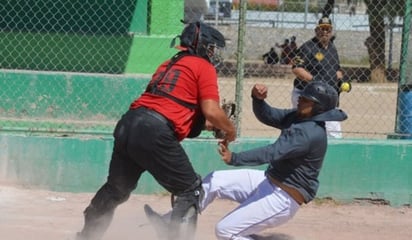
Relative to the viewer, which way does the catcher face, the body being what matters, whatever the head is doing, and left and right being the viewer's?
facing away from the viewer and to the right of the viewer

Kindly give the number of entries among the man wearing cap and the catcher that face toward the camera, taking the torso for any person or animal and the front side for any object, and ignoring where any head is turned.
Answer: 1

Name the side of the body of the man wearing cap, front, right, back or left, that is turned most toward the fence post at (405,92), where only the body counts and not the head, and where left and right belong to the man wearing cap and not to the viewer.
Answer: left

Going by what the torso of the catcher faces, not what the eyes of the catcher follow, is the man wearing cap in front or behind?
in front

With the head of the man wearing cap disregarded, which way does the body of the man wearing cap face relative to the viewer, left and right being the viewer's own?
facing the viewer

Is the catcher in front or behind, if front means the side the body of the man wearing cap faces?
in front

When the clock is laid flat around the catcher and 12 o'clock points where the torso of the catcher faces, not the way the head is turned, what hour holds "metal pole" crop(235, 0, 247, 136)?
The metal pole is roughly at 11 o'clock from the catcher.
